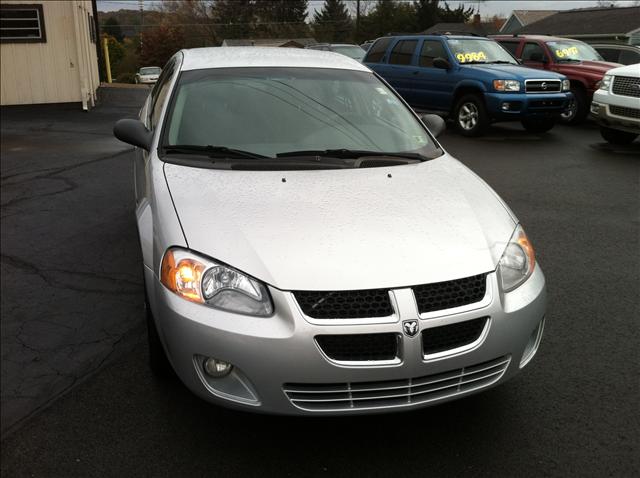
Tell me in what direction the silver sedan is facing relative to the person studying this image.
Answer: facing the viewer and to the right of the viewer

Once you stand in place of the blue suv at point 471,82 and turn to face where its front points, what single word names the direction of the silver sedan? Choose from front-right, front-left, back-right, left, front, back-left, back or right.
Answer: front-right

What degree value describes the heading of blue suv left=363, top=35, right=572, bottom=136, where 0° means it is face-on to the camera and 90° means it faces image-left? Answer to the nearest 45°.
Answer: approximately 315°

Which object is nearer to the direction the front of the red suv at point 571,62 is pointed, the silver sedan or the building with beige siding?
the silver sedan

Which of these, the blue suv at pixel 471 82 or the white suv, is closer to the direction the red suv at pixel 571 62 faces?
the white suv

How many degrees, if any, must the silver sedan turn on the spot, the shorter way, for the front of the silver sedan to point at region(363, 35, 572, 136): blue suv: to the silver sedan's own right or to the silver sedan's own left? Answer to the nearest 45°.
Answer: approximately 135° to the silver sedan's own left

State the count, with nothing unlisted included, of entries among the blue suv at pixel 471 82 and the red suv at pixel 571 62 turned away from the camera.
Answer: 0

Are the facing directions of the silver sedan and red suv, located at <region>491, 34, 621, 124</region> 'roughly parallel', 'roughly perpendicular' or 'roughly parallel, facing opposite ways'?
roughly parallel

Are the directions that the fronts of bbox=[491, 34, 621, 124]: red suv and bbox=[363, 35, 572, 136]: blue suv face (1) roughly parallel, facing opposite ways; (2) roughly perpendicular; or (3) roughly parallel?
roughly parallel

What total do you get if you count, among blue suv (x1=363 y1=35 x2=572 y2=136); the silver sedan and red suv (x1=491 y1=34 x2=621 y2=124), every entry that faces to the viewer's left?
0

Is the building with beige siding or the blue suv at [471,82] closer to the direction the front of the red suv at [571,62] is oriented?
the blue suv

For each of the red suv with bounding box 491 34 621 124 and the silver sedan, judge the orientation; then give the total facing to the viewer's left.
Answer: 0

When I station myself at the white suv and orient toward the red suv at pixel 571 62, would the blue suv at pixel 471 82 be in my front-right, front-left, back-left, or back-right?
front-left

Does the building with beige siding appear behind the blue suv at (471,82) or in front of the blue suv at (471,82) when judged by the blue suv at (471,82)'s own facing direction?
behind
